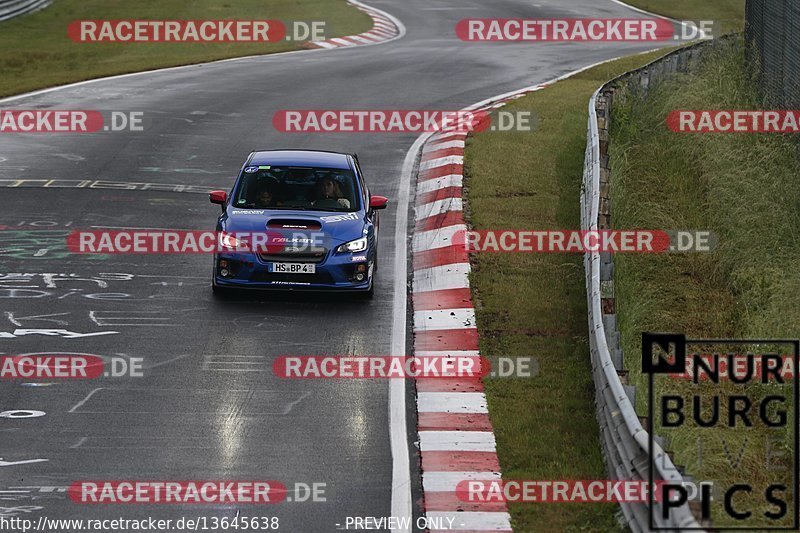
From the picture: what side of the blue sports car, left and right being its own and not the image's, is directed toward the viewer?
front

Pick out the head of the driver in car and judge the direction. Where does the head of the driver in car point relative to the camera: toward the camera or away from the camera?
toward the camera

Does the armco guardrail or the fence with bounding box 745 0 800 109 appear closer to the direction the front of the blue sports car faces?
the armco guardrail

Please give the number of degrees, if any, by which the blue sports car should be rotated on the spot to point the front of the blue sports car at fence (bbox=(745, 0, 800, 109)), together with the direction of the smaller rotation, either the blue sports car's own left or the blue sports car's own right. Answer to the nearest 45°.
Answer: approximately 135° to the blue sports car's own left

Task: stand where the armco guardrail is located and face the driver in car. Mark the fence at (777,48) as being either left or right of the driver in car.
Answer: right
